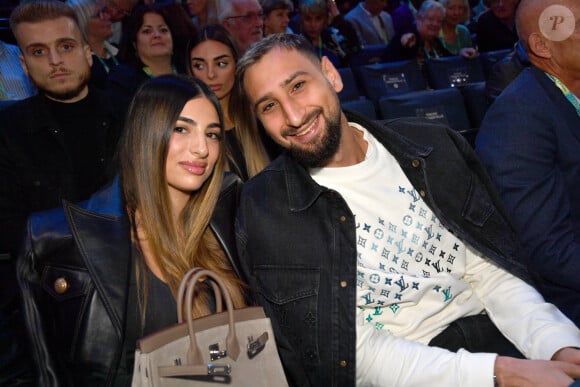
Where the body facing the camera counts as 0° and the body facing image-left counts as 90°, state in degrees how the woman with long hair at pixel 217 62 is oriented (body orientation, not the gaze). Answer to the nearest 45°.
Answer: approximately 0°

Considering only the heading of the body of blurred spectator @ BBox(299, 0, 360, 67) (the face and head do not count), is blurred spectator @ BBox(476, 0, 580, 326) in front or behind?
in front

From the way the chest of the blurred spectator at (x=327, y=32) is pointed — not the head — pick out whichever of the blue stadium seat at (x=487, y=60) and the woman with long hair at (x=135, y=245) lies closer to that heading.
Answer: the woman with long hair

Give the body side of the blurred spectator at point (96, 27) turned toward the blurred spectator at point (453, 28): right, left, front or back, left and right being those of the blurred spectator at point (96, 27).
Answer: left

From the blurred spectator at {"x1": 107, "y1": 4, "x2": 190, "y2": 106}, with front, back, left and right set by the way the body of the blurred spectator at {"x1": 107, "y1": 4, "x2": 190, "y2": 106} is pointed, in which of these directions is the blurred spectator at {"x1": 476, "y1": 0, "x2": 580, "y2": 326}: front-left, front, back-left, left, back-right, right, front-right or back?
front-left

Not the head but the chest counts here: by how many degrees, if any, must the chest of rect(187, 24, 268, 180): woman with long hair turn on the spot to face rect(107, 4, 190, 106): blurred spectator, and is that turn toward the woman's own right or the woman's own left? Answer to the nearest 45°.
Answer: approximately 135° to the woman's own right

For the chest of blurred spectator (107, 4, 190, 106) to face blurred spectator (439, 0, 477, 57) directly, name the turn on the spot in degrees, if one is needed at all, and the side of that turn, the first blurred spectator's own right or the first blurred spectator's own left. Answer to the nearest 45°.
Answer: approximately 135° to the first blurred spectator's own left

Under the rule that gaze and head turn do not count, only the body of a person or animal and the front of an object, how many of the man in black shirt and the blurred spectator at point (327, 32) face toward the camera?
2

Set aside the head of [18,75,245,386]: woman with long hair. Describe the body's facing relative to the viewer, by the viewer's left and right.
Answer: facing the viewer and to the right of the viewer

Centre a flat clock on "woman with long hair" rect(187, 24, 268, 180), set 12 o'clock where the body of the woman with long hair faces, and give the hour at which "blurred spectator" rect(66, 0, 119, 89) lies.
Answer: The blurred spectator is roughly at 5 o'clock from the woman with long hair.

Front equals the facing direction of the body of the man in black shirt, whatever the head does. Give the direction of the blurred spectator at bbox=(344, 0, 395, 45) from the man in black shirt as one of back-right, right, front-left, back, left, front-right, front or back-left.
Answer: back-left
